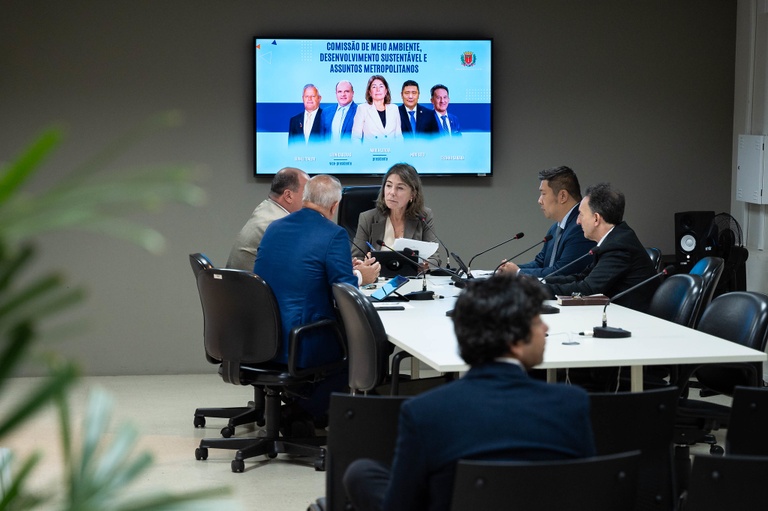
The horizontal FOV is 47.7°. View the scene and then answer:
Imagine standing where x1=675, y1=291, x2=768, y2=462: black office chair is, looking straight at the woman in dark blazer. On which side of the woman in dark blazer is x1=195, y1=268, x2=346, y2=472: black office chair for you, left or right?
left

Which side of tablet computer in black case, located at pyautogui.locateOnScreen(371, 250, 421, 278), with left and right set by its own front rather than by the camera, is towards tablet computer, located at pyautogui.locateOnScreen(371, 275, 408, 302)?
back

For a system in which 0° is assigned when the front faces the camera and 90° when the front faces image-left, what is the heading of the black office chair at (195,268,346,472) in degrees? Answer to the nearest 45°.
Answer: approximately 225°

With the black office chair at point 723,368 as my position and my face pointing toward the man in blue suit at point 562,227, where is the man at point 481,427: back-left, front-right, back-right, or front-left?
back-left

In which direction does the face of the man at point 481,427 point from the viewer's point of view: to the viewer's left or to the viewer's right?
to the viewer's right

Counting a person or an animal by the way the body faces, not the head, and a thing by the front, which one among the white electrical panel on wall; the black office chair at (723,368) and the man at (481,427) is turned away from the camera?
the man

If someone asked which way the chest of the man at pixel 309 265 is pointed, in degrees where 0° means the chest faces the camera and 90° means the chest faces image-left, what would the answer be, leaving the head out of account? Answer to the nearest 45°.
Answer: approximately 225°

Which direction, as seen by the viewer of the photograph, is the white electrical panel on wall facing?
facing the viewer and to the left of the viewer

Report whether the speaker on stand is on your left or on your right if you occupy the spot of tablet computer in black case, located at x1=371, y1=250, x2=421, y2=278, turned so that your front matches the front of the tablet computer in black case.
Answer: on your right

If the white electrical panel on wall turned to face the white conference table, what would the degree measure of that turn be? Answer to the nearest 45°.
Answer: approximately 45° to its left

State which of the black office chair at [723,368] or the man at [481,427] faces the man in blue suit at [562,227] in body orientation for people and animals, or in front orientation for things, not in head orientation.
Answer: the man

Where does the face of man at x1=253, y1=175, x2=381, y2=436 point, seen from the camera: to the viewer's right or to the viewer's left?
to the viewer's right

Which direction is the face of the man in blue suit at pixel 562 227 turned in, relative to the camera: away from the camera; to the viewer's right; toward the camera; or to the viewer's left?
to the viewer's left

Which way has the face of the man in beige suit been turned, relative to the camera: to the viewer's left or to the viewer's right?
to the viewer's right

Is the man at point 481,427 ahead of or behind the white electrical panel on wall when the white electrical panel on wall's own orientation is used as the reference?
ahead

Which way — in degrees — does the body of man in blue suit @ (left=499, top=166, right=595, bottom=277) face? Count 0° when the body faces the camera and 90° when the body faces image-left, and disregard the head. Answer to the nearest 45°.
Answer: approximately 90°
